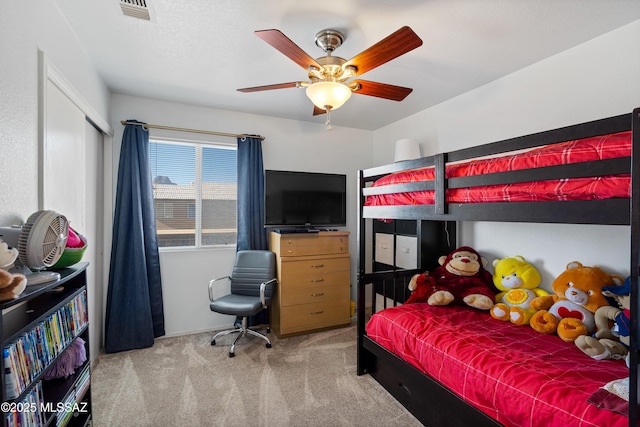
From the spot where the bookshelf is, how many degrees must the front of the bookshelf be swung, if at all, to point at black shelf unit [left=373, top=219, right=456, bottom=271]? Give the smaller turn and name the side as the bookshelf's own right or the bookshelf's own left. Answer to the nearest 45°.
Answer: approximately 45° to the bookshelf's own left

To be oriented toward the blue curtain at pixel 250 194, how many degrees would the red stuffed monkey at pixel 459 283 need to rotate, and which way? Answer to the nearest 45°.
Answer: approximately 90° to its right

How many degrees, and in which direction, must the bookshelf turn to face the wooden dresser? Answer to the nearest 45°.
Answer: approximately 45° to its left

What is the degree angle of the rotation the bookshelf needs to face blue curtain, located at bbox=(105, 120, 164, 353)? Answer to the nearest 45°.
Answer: approximately 135° to its left

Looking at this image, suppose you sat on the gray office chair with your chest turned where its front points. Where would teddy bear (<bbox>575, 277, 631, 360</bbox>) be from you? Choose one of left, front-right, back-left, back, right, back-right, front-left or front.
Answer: left

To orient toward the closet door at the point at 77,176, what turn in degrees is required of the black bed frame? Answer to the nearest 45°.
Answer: approximately 45° to its right

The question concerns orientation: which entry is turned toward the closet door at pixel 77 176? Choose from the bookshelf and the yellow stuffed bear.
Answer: the yellow stuffed bear

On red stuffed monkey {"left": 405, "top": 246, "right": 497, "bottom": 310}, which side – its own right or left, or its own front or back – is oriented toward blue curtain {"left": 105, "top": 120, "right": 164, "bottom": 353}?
right
